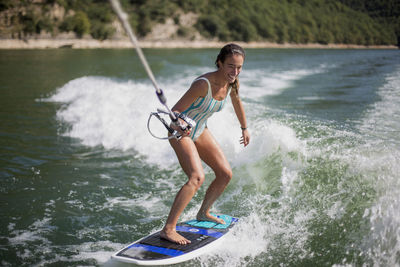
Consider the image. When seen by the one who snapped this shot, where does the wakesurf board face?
facing the viewer and to the left of the viewer

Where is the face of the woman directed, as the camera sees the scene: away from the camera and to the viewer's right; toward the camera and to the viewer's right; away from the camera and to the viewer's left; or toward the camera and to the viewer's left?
toward the camera and to the viewer's right

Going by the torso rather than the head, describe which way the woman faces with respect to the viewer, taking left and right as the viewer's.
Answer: facing the viewer and to the right of the viewer
